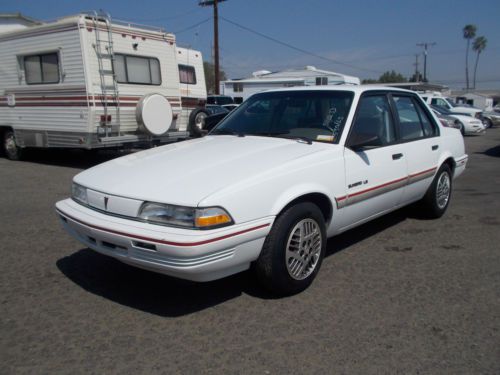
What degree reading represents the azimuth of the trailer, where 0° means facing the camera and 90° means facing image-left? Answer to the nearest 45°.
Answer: approximately 135°

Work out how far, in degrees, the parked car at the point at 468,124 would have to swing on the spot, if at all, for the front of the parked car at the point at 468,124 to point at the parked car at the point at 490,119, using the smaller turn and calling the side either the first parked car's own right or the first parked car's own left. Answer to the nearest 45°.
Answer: approximately 135° to the first parked car's own left

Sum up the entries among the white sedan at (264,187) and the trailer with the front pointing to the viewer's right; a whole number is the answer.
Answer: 0

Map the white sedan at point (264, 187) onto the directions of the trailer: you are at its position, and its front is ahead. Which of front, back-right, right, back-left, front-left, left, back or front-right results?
back-left

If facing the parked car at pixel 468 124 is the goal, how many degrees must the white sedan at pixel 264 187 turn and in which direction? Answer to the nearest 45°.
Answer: approximately 180°

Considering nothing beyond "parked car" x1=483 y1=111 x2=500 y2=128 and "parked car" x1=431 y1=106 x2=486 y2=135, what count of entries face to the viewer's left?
0

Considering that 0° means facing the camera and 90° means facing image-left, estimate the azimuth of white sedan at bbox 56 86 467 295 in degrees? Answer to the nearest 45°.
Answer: approximately 45°

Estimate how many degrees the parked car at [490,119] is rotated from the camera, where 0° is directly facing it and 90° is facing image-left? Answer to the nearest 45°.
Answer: approximately 315°

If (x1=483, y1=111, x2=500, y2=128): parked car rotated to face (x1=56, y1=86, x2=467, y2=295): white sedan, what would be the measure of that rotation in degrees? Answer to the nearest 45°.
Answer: approximately 45° to its right

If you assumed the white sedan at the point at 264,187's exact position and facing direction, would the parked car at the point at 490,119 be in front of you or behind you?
behind
